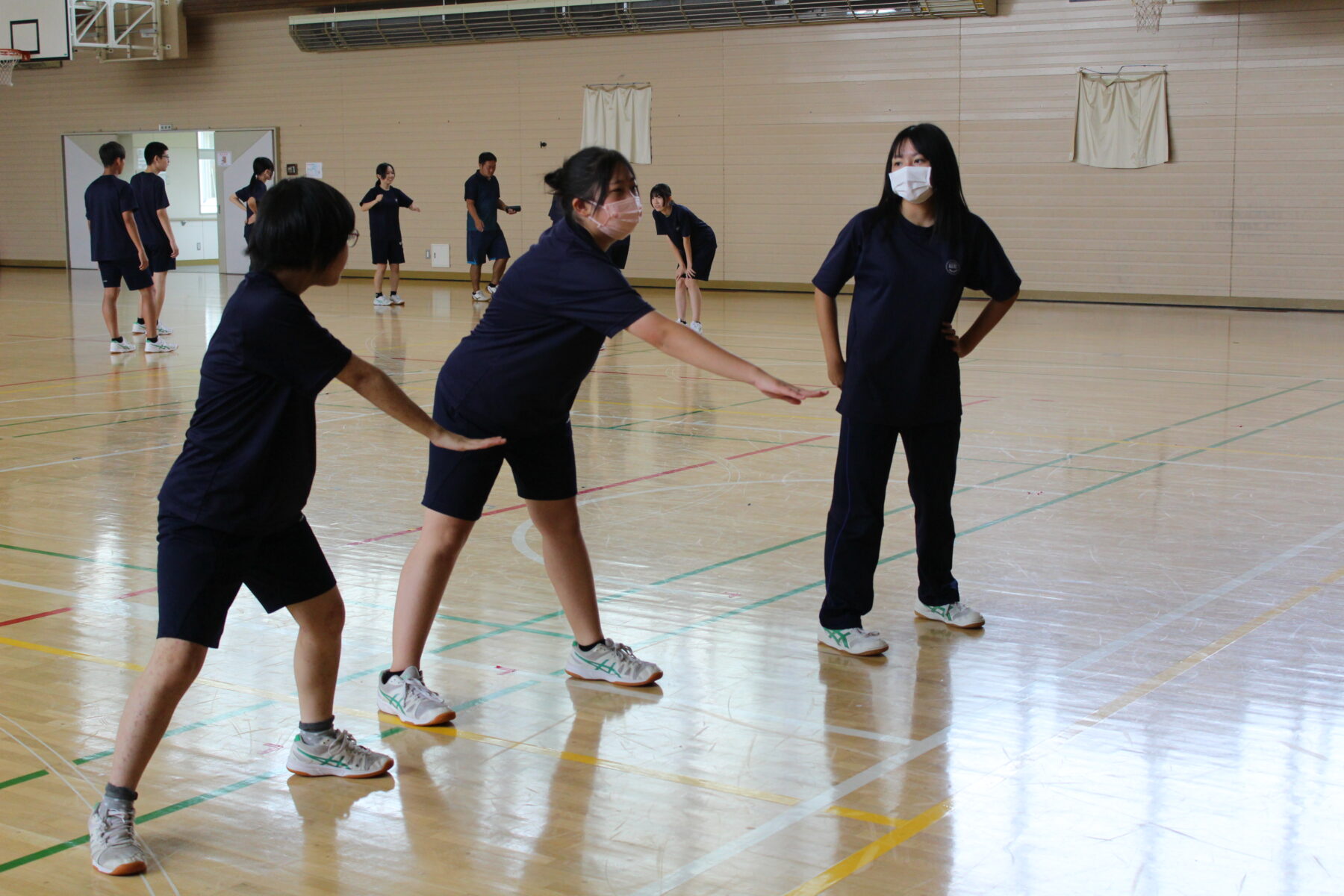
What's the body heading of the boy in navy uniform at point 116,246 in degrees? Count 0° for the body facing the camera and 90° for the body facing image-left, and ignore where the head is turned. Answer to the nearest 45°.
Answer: approximately 225°

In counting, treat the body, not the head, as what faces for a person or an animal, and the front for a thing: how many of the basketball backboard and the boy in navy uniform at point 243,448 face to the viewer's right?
1

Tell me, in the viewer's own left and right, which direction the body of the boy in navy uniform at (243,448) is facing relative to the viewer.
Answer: facing to the right of the viewer

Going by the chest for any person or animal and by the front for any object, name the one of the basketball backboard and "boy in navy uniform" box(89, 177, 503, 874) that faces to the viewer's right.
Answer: the boy in navy uniform

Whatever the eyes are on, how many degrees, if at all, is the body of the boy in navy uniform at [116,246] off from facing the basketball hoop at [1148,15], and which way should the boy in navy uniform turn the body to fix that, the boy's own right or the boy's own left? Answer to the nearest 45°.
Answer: approximately 45° to the boy's own right

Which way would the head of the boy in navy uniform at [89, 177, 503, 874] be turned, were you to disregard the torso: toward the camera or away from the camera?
away from the camera

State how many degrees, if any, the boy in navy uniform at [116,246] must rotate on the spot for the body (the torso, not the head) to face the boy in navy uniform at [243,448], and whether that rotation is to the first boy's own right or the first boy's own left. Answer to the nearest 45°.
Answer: approximately 135° to the first boy's own right
